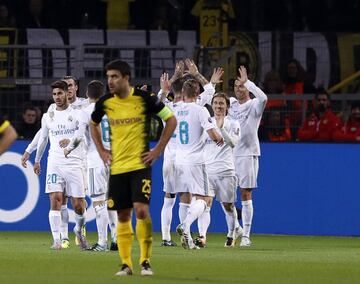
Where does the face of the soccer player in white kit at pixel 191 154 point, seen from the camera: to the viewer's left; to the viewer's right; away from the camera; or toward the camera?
away from the camera

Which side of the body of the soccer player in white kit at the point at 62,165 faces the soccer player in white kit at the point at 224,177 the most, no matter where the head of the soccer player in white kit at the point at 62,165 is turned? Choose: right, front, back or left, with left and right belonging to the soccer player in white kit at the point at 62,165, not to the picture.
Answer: left

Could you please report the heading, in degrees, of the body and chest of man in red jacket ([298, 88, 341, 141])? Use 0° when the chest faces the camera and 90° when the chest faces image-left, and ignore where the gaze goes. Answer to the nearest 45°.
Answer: approximately 0°

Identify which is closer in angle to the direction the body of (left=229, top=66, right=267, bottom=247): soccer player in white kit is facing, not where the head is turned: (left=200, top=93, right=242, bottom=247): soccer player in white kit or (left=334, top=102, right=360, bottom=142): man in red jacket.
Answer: the soccer player in white kit

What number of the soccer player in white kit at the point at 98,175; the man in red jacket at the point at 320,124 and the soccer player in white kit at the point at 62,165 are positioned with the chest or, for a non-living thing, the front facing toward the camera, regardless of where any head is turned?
2

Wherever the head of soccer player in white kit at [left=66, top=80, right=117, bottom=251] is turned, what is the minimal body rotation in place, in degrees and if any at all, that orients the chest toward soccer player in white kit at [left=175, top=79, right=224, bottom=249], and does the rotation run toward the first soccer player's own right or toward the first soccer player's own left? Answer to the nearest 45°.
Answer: approximately 135° to the first soccer player's own right

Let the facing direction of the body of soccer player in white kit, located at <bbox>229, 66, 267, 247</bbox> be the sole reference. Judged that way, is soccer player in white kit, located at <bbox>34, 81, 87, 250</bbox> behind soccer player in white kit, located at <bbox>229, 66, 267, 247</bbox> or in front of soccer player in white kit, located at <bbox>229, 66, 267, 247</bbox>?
in front
